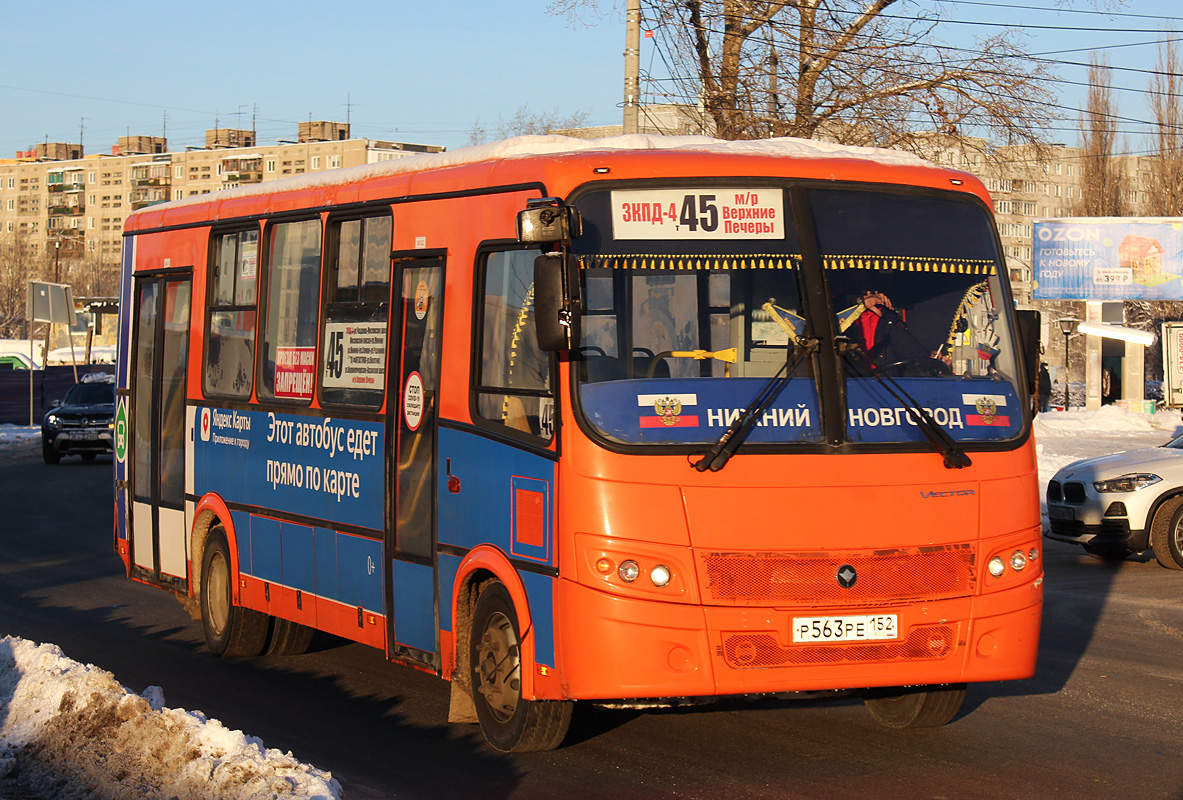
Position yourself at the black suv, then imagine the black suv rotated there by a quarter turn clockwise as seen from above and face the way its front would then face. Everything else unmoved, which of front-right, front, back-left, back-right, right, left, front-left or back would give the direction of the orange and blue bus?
back-left

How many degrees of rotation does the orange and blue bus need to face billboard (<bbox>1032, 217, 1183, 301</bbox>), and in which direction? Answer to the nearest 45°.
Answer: approximately 135° to its left

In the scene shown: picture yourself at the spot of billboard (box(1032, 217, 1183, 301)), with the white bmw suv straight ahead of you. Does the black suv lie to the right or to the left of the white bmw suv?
right

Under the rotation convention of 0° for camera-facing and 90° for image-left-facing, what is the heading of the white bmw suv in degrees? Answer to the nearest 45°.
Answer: approximately 45°

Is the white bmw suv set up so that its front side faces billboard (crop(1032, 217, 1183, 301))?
no

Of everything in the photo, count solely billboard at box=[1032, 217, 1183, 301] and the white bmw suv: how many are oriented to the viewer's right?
0

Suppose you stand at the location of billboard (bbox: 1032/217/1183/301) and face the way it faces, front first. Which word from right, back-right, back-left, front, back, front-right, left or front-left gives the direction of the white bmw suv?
front

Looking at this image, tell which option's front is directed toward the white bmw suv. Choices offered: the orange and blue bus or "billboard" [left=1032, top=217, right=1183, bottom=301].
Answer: the billboard

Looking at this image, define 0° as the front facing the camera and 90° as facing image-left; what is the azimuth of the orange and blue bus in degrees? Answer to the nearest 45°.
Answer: approximately 315°

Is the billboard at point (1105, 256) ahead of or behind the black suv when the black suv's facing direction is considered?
behind

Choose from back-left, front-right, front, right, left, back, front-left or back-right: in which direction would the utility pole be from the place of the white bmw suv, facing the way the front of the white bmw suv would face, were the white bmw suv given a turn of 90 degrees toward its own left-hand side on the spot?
back

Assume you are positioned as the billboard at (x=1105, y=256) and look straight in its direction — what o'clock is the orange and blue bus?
The orange and blue bus is roughly at 12 o'clock from the billboard.

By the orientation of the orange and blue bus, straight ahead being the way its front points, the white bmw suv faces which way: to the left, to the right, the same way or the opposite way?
to the right

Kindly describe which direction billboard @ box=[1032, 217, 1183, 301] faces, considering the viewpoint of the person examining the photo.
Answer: facing the viewer
